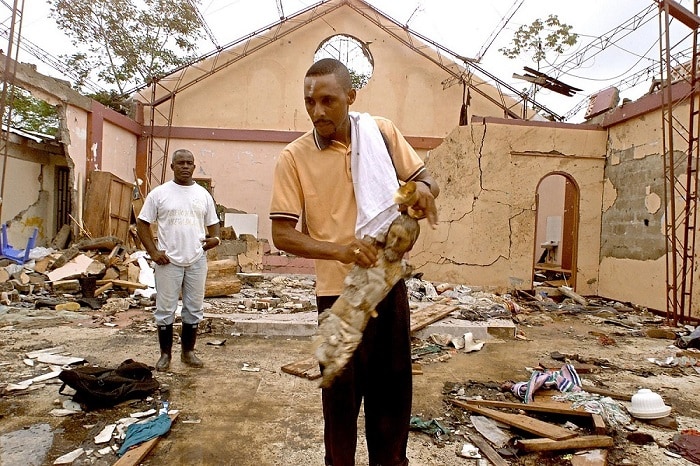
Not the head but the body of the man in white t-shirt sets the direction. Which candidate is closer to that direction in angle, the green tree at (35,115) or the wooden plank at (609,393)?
the wooden plank

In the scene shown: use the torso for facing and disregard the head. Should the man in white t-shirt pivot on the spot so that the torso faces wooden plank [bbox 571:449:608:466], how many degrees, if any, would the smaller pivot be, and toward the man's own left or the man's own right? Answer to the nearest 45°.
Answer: approximately 45° to the man's own left

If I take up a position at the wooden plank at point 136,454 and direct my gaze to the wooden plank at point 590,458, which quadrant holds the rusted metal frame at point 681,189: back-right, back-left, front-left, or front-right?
front-left

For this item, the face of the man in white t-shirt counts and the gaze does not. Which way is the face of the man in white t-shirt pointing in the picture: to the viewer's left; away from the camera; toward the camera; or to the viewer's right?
toward the camera

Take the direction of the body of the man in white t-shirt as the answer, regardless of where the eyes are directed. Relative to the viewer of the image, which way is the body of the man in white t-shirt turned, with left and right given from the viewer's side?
facing the viewer

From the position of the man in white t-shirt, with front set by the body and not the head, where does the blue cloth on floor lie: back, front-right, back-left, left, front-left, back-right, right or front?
front

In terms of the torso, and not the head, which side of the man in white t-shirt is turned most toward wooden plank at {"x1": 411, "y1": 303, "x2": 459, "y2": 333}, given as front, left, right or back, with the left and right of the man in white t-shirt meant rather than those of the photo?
left

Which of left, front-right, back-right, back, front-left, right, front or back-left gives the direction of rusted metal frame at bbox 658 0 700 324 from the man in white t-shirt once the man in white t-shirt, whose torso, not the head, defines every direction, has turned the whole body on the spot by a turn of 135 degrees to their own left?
front-right

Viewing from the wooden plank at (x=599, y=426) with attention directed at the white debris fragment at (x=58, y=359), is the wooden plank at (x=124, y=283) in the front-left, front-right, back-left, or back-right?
front-right

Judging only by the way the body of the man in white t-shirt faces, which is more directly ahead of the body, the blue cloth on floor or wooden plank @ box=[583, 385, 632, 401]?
the blue cloth on floor

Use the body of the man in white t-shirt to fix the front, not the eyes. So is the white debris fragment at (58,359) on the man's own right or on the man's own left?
on the man's own right

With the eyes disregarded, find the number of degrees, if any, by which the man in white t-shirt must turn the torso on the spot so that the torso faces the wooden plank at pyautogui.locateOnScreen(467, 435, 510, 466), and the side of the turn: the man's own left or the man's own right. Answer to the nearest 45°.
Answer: approximately 45° to the man's own left

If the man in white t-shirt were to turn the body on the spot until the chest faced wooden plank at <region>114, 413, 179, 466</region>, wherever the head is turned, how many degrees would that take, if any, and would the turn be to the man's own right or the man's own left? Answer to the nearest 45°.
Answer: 0° — they already face it

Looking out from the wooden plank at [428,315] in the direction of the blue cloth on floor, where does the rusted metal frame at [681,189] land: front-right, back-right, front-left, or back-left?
back-left

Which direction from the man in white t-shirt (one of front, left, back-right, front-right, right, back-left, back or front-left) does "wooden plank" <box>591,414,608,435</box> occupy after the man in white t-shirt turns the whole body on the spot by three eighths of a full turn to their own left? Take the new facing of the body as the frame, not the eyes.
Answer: right
